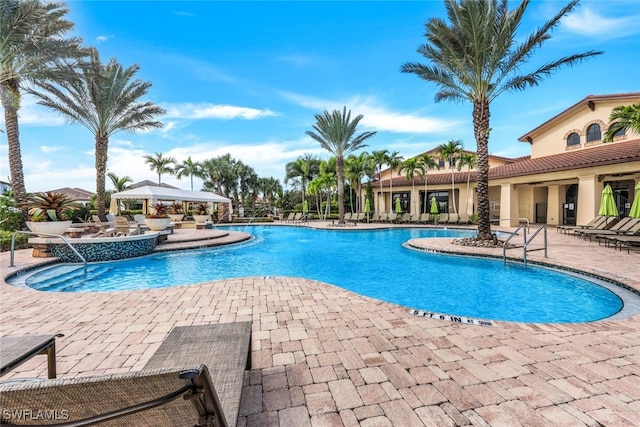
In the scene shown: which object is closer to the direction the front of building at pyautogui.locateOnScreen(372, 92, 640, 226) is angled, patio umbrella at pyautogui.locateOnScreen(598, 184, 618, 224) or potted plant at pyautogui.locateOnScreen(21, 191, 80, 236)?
the potted plant

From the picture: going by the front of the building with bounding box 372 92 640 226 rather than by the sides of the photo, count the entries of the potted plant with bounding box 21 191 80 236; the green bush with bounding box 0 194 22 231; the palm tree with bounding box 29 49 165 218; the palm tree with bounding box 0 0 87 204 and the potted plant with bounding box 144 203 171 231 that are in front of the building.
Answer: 5

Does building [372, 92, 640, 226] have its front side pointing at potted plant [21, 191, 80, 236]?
yes

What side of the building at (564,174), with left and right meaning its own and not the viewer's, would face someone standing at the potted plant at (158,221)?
front

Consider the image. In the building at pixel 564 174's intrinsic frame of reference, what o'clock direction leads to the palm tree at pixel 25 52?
The palm tree is roughly at 12 o'clock from the building.

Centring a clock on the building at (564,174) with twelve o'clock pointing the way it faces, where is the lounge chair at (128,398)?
The lounge chair is roughly at 11 o'clock from the building.

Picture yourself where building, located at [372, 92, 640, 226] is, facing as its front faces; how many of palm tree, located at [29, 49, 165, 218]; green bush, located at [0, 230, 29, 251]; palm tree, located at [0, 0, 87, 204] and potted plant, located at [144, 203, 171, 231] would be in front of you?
4

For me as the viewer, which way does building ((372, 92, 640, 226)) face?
facing the viewer and to the left of the viewer

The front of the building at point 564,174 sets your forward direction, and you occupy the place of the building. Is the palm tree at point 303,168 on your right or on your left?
on your right

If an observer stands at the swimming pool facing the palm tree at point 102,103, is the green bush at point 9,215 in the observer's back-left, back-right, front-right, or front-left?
front-left

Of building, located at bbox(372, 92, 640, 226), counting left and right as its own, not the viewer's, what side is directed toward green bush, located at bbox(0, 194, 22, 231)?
front

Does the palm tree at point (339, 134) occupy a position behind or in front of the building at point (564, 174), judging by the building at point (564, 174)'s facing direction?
in front

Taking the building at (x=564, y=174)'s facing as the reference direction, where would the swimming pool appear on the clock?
The swimming pool is roughly at 11 o'clock from the building.

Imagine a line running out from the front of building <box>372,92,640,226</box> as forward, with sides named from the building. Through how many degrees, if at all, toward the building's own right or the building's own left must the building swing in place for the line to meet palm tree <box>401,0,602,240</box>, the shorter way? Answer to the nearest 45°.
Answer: approximately 45° to the building's own left
